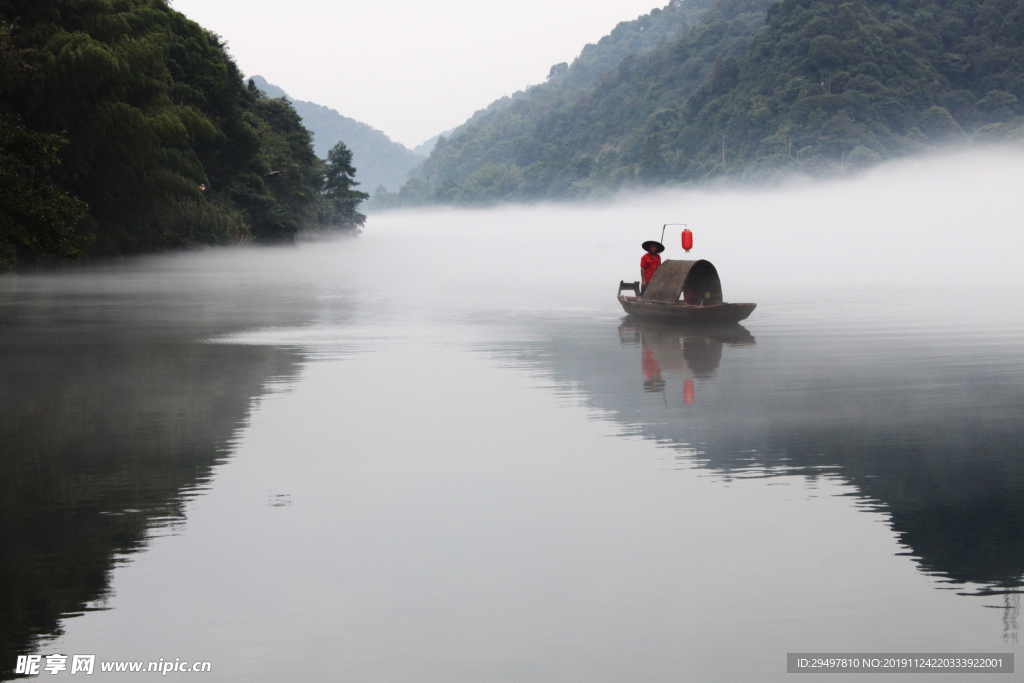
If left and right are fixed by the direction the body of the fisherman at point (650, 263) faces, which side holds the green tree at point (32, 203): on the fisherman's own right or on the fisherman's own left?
on the fisherman's own right

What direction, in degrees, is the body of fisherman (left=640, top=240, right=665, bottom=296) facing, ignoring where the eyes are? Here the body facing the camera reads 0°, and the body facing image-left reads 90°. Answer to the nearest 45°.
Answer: approximately 315°

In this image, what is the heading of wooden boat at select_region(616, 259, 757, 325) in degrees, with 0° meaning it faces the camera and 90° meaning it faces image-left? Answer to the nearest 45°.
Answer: approximately 315°
